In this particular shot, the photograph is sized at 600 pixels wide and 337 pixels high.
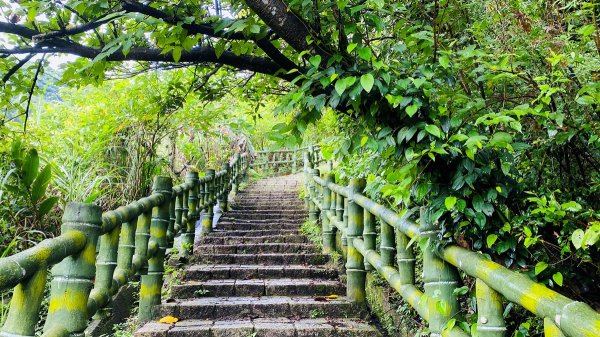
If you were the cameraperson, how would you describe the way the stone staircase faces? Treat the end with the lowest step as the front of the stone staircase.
facing the viewer

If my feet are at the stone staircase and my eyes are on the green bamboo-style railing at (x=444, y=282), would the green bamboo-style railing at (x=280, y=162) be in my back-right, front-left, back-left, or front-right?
back-left

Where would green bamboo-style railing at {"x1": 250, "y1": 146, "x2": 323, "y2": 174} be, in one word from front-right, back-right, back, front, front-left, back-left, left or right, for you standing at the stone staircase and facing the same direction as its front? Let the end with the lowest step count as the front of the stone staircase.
back
